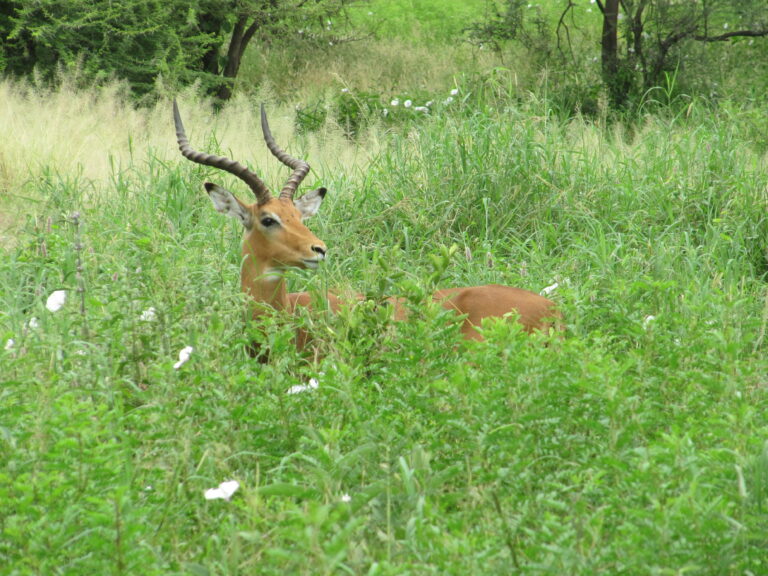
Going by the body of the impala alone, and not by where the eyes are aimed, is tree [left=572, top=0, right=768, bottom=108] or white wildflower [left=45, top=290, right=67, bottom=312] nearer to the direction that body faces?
the white wildflower

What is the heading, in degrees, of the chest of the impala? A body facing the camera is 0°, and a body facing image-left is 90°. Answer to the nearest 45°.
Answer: approximately 90°

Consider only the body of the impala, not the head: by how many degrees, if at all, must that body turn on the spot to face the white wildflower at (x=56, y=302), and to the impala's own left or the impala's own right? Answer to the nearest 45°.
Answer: approximately 45° to the impala's own left

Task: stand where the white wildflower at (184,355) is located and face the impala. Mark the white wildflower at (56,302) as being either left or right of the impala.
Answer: left

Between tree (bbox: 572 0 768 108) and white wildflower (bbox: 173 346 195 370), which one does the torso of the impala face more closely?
the white wildflower

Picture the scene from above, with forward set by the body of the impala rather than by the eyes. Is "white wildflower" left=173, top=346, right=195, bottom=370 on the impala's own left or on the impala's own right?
on the impala's own left

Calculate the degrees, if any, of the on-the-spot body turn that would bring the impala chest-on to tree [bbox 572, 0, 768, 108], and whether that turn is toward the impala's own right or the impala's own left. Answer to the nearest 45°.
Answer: approximately 135° to the impala's own right

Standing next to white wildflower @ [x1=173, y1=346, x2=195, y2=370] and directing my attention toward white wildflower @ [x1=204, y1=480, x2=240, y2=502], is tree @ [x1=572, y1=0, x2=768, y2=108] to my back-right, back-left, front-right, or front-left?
back-left
